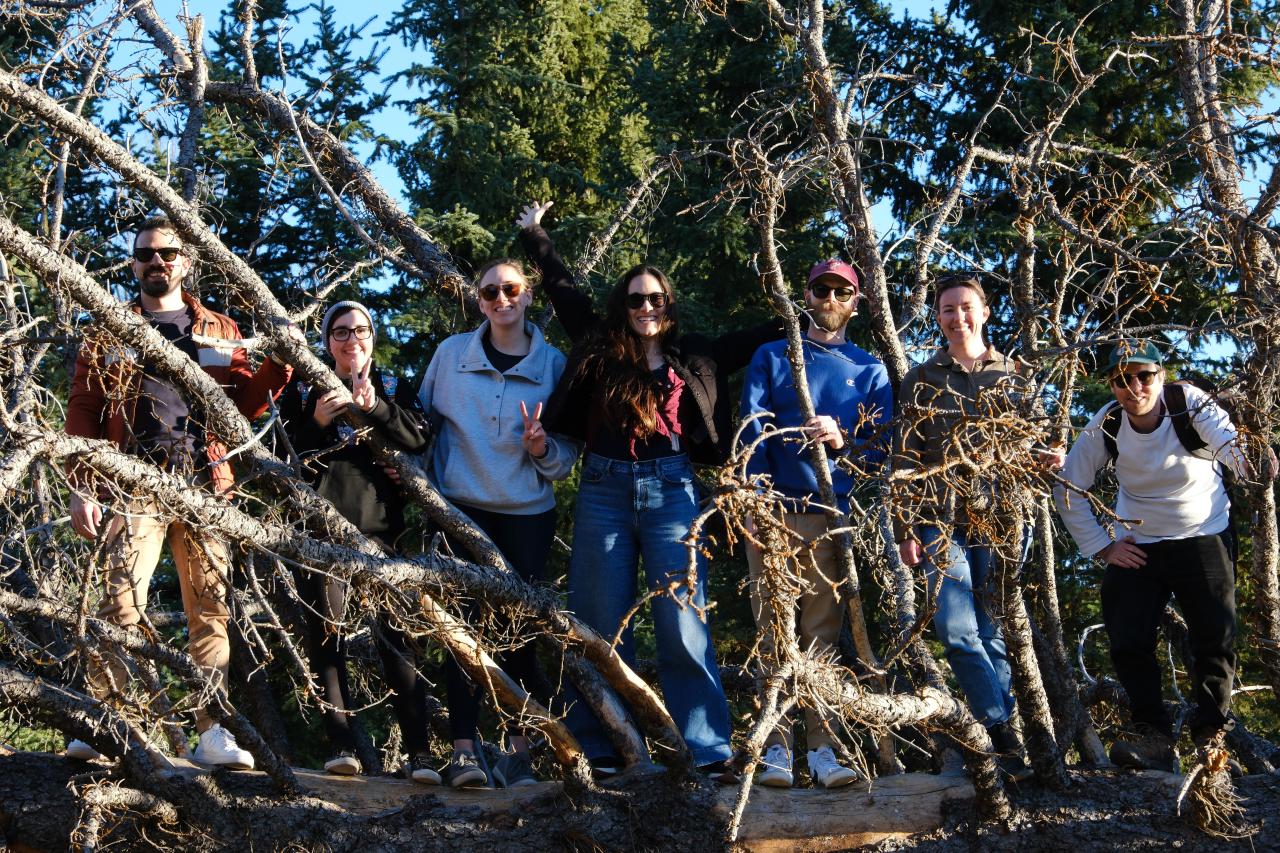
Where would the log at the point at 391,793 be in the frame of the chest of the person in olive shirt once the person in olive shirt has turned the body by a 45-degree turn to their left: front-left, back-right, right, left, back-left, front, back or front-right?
back-right

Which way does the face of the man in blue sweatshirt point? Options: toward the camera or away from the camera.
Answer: toward the camera

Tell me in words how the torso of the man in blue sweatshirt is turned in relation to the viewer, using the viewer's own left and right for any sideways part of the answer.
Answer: facing the viewer

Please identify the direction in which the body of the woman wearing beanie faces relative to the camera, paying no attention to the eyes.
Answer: toward the camera

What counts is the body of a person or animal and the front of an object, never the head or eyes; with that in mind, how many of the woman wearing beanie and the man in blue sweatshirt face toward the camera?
2

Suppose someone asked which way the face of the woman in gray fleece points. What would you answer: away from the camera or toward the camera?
toward the camera

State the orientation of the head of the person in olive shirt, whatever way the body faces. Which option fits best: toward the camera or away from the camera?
toward the camera

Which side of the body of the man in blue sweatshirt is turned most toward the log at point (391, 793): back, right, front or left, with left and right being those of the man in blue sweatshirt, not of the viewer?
right

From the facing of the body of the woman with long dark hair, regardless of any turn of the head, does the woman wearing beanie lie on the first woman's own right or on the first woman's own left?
on the first woman's own right

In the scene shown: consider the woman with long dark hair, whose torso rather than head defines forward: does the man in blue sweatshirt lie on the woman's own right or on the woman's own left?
on the woman's own left

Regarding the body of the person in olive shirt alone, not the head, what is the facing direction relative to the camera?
toward the camera

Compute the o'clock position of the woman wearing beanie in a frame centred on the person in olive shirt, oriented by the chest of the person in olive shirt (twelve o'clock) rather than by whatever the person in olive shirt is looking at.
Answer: The woman wearing beanie is roughly at 3 o'clock from the person in olive shirt.

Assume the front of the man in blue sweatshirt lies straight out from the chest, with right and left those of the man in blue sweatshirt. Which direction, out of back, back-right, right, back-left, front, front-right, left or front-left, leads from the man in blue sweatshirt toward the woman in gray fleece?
right

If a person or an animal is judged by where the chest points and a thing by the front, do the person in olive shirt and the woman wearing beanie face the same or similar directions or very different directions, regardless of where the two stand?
same or similar directions
